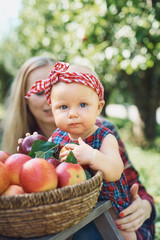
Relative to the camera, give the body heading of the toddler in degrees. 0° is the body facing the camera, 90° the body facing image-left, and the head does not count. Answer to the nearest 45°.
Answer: approximately 45°
